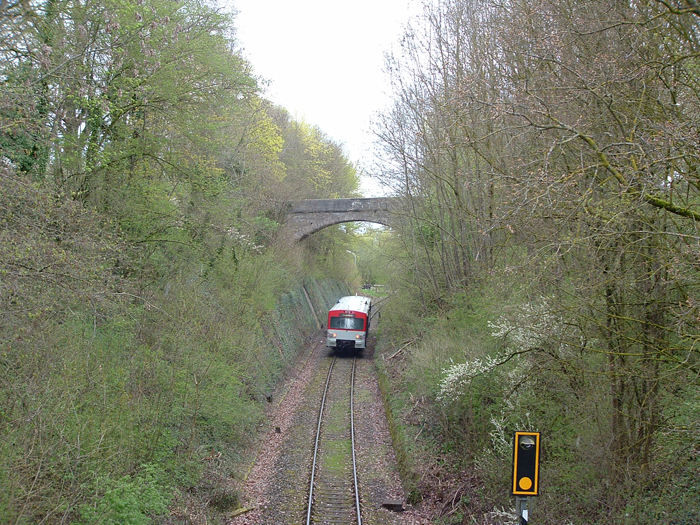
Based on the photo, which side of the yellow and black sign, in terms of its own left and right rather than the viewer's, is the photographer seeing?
front

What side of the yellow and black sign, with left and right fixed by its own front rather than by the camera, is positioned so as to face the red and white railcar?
back

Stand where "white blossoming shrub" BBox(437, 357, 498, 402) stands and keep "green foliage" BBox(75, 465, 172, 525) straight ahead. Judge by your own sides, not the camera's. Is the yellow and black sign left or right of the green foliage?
left

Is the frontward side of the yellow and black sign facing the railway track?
no

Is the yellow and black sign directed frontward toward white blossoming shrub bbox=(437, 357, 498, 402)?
no

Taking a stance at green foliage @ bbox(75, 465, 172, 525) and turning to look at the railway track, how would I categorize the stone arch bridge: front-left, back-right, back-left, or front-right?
front-left

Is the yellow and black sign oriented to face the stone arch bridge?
no

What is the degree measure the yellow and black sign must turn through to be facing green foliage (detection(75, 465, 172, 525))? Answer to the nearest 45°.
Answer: approximately 90° to its right

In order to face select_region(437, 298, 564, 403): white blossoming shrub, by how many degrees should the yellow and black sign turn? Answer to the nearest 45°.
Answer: approximately 180°

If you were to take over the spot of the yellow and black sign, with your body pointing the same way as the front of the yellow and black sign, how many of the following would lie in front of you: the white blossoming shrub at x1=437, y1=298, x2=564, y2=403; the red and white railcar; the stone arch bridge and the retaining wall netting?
0

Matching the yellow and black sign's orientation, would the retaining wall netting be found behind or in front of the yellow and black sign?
behind
